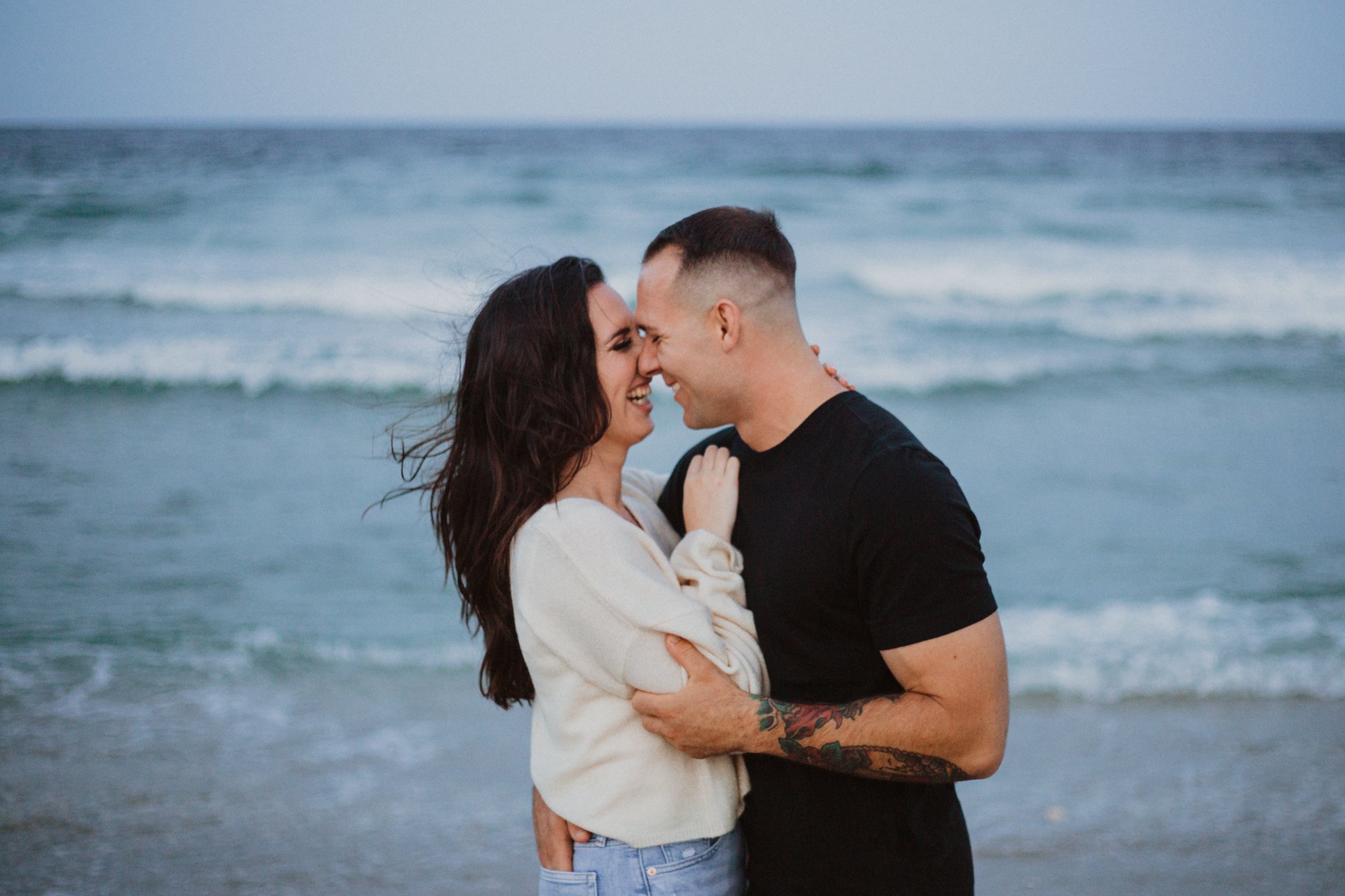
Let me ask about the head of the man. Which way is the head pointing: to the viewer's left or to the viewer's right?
to the viewer's left

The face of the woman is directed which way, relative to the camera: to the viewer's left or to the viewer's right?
to the viewer's right

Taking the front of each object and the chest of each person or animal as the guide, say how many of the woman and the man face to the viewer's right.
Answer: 1

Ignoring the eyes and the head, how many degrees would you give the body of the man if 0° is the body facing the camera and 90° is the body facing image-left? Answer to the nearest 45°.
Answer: approximately 45°

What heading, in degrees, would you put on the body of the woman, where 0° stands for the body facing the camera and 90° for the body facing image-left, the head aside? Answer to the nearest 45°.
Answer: approximately 270°
